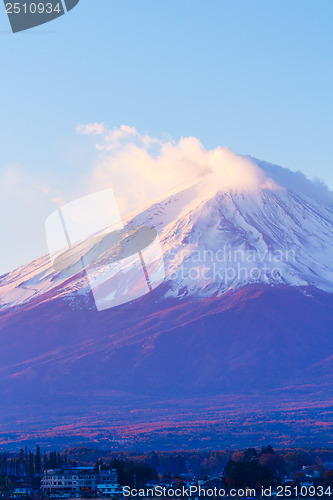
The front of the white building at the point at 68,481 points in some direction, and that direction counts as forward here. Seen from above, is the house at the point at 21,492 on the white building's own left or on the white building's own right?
on the white building's own right

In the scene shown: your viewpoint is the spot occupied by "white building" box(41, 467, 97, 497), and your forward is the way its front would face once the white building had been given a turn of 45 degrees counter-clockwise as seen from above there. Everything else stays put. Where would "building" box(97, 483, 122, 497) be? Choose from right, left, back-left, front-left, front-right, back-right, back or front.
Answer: front

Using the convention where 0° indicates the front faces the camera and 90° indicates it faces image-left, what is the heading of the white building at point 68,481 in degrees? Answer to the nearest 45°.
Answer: approximately 0°
